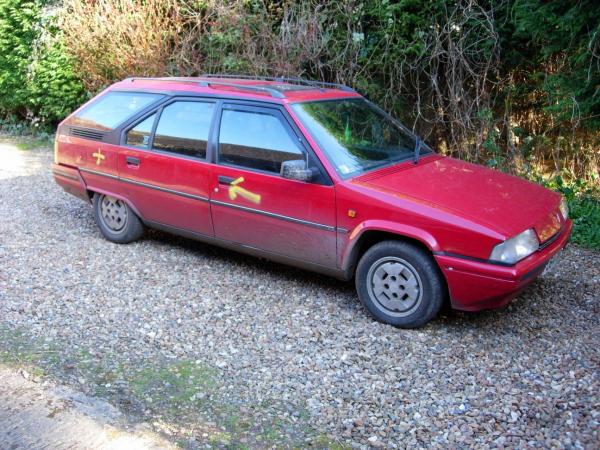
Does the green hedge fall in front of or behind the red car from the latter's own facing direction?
behind

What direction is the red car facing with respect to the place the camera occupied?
facing the viewer and to the right of the viewer
